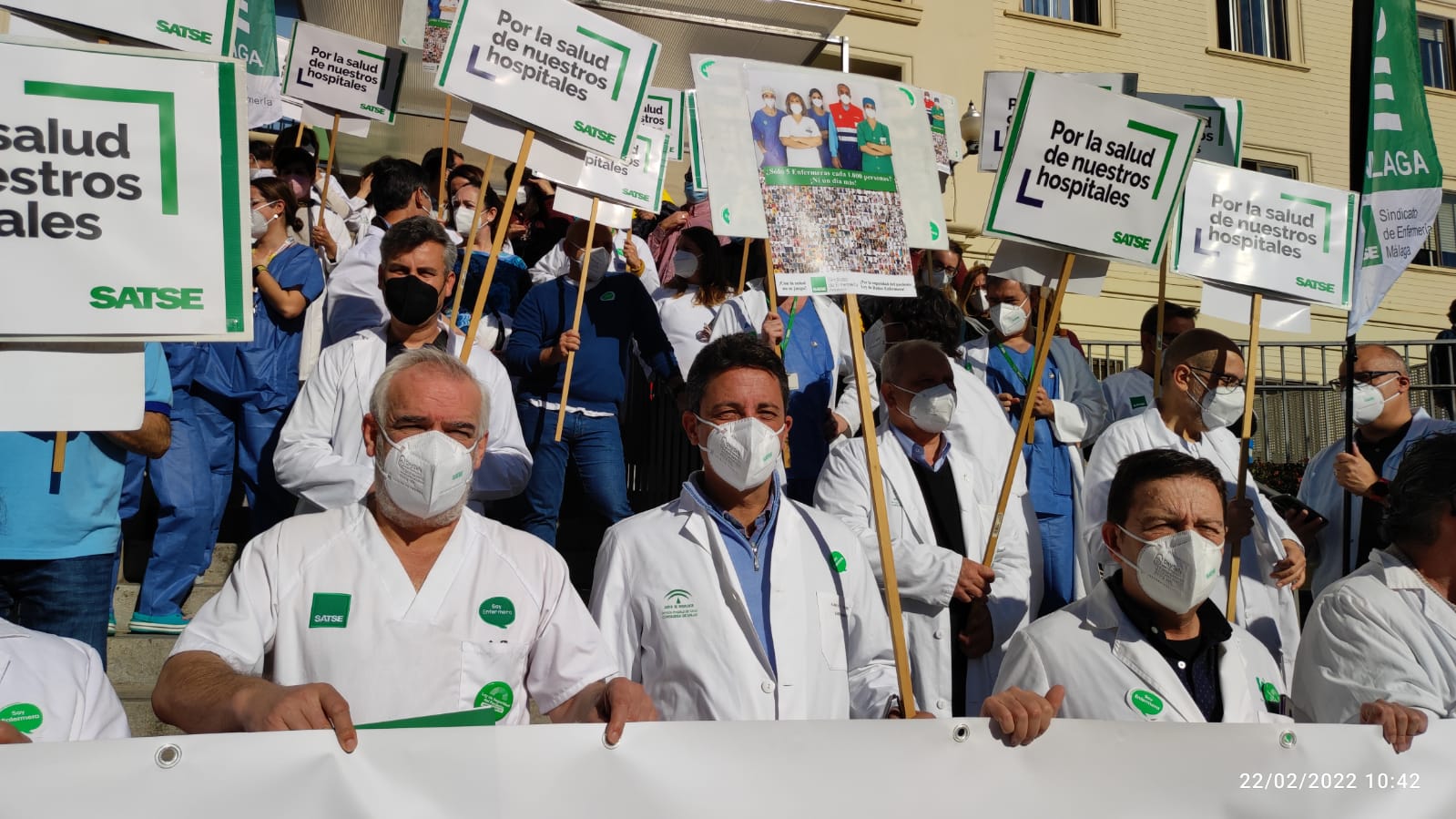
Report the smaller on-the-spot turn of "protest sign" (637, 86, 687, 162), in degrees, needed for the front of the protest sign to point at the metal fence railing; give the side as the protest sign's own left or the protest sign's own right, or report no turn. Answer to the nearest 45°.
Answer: approximately 135° to the protest sign's own left

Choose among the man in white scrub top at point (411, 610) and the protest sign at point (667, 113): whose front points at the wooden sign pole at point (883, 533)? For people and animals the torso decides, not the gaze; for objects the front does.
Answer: the protest sign

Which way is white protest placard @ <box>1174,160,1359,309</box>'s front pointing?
toward the camera

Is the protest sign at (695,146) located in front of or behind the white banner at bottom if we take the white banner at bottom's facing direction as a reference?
behind

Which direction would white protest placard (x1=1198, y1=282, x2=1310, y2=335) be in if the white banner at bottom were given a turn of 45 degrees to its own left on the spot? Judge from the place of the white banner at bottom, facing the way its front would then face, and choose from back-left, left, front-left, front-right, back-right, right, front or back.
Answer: left

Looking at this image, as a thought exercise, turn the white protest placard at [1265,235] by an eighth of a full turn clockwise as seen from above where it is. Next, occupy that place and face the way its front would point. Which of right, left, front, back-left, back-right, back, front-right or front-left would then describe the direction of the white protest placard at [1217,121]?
back-right

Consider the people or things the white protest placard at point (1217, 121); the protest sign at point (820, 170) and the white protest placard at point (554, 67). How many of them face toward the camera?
3

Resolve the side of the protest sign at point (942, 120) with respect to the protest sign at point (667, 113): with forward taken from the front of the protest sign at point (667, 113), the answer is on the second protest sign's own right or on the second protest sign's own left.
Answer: on the second protest sign's own left

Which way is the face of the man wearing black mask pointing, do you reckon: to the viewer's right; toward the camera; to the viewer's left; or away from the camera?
toward the camera

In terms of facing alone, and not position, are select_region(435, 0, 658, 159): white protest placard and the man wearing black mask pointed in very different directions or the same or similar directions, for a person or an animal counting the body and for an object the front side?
same or similar directions

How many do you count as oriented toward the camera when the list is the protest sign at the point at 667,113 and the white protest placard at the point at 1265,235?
2

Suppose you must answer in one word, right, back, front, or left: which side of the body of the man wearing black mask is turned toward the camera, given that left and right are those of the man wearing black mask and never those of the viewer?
front

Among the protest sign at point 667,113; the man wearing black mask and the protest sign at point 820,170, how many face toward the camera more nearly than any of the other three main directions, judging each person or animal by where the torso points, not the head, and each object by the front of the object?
3
